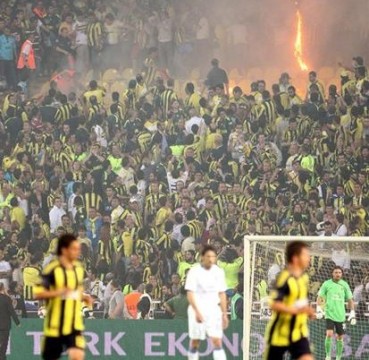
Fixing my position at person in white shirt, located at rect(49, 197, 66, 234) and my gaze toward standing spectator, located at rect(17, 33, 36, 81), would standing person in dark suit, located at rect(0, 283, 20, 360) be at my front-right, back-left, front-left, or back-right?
back-left

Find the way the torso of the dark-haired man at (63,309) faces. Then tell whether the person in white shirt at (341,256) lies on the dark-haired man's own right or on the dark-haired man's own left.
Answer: on the dark-haired man's own left

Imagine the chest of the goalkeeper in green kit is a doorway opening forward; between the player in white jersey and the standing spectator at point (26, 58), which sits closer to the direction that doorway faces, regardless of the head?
the player in white jersey

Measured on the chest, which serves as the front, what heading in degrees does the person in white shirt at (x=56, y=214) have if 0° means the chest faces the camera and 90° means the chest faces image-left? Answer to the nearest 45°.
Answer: approximately 315°
